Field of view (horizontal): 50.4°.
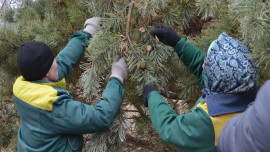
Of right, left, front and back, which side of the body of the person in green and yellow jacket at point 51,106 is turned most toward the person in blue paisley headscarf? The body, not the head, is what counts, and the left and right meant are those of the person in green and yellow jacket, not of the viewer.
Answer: right

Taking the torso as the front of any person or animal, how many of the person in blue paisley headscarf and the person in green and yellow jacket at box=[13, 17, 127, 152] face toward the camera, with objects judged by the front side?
0

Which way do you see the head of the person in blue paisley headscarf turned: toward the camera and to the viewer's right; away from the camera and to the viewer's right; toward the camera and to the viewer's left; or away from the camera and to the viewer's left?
away from the camera and to the viewer's left

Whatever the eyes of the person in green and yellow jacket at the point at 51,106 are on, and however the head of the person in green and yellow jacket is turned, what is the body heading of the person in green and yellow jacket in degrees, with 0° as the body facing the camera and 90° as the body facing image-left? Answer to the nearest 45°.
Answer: approximately 225°

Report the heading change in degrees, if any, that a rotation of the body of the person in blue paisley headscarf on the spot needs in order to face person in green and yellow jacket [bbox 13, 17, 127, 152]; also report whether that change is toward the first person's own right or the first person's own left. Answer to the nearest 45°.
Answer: approximately 45° to the first person's own left

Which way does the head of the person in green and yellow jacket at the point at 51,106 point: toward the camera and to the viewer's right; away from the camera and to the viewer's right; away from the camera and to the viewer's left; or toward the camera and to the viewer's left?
away from the camera and to the viewer's right

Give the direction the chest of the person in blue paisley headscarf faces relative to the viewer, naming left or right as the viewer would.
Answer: facing away from the viewer and to the left of the viewer
